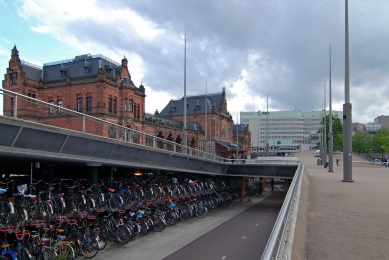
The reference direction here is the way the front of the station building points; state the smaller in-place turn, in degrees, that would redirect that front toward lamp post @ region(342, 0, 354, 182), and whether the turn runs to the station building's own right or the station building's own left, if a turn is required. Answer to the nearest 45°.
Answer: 0° — it already faces it

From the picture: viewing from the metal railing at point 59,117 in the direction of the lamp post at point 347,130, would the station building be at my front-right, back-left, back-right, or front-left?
front-left

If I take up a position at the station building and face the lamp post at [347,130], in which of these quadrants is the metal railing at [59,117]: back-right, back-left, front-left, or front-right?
front-right

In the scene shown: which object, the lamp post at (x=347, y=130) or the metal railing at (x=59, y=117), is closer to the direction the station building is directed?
the lamp post

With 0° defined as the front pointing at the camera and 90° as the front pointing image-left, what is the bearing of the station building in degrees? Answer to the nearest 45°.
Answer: approximately 315°
